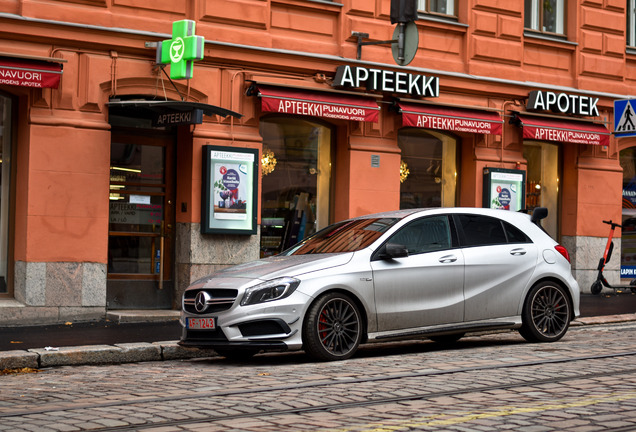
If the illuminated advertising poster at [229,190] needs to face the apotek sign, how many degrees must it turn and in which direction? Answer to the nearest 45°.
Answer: approximately 90° to its left

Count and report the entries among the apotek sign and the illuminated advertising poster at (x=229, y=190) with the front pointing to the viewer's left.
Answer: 0

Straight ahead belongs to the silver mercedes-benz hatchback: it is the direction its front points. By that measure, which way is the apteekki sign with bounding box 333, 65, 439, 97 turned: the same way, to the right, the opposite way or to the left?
to the left

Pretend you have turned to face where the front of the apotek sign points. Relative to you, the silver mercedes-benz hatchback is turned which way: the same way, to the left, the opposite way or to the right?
to the right

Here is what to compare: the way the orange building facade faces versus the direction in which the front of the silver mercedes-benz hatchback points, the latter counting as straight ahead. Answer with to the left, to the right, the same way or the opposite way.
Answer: to the left

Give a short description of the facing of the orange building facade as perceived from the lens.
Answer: facing the viewer and to the right of the viewer

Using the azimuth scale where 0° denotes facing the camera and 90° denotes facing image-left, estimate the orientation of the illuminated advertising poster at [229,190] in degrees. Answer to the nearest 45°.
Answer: approximately 315°

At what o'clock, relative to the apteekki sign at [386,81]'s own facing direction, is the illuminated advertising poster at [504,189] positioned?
The illuminated advertising poster is roughly at 9 o'clock from the apteekki sign.

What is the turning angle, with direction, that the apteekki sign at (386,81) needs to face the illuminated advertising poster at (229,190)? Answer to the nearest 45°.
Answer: approximately 90° to its right

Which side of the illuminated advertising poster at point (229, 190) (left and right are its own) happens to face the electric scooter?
left
